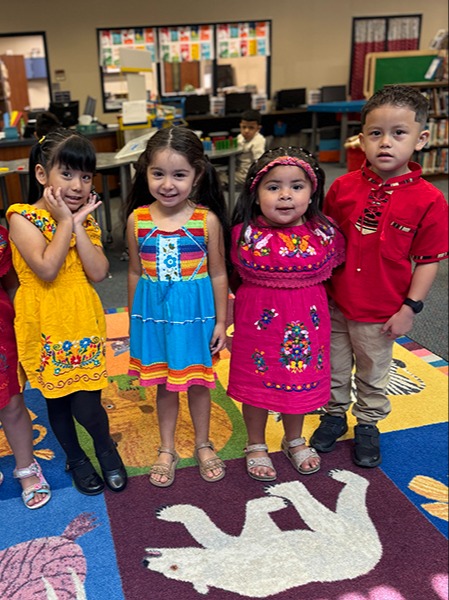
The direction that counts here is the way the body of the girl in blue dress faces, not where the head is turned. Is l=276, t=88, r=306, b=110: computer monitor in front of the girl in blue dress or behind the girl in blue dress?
behind

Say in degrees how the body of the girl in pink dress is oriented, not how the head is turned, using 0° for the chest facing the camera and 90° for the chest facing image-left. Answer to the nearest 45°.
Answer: approximately 0°

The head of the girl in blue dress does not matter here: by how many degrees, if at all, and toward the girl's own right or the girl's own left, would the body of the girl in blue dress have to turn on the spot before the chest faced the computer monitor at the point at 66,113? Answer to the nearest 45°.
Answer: approximately 180°
